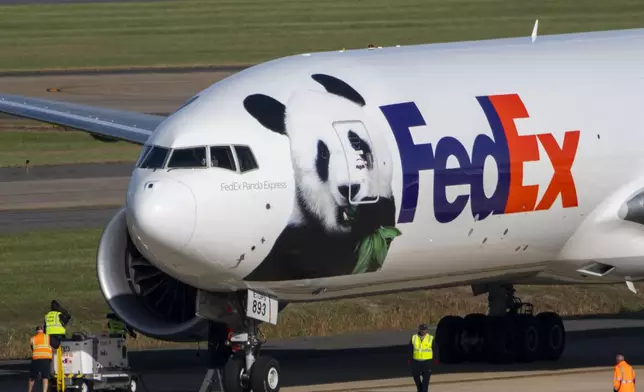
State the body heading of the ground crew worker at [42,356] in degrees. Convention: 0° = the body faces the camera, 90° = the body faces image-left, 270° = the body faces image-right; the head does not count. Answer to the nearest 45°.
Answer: approximately 180°

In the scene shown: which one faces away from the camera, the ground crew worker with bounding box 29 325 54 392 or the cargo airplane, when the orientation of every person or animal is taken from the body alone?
the ground crew worker

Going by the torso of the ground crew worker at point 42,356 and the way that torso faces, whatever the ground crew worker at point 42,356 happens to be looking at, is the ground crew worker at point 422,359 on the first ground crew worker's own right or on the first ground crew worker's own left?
on the first ground crew worker's own right
